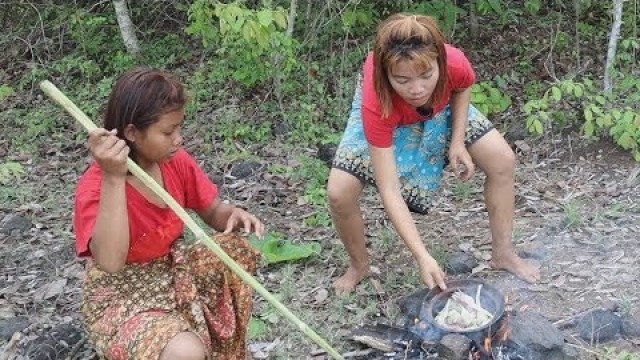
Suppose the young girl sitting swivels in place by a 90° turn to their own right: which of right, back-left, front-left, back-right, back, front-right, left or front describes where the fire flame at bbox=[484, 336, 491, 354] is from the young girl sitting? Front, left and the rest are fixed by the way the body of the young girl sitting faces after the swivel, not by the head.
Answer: back-left

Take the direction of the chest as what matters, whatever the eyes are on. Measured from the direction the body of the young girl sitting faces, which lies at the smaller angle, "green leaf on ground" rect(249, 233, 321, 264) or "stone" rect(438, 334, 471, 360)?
the stone

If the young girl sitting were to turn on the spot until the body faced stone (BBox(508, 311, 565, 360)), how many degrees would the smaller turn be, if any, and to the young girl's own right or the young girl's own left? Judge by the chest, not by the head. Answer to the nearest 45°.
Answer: approximately 45° to the young girl's own left

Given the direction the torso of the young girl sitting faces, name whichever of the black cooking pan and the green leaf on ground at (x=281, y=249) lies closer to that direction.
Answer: the black cooking pan

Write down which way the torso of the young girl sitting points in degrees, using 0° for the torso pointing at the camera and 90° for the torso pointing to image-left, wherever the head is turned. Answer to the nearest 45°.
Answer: approximately 315°

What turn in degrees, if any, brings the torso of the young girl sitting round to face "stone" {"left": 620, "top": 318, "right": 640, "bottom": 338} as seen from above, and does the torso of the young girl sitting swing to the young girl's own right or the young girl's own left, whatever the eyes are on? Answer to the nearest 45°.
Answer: approximately 45° to the young girl's own left

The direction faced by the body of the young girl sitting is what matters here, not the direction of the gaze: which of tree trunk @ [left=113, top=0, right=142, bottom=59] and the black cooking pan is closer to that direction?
the black cooking pan

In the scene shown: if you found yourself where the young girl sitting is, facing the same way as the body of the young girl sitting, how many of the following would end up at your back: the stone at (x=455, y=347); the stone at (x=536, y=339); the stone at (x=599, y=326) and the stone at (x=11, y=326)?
1

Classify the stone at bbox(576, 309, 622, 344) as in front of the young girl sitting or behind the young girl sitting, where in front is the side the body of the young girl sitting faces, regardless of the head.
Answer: in front

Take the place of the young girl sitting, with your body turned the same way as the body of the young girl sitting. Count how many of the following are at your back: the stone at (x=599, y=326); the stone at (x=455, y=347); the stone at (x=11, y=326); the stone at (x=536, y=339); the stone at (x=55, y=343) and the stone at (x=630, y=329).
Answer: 2

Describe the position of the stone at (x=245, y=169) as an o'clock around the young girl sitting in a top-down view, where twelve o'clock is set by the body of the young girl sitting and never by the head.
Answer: The stone is roughly at 8 o'clock from the young girl sitting.

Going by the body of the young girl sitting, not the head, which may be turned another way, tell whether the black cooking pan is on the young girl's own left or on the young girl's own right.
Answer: on the young girl's own left

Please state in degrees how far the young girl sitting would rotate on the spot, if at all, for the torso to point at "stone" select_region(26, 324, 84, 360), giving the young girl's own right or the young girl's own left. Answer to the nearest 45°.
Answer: approximately 180°

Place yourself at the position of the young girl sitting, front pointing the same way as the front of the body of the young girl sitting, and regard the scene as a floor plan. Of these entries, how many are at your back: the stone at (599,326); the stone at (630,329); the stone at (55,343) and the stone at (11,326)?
2

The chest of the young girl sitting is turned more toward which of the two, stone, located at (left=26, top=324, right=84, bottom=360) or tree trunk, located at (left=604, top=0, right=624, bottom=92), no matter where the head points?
the tree trunk

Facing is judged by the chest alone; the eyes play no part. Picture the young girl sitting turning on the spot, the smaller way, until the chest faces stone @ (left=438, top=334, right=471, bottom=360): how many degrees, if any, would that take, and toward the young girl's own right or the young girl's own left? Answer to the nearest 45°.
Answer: approximately 45° to the young girl's own left

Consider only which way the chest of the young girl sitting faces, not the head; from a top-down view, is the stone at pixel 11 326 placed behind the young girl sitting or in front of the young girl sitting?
behind
